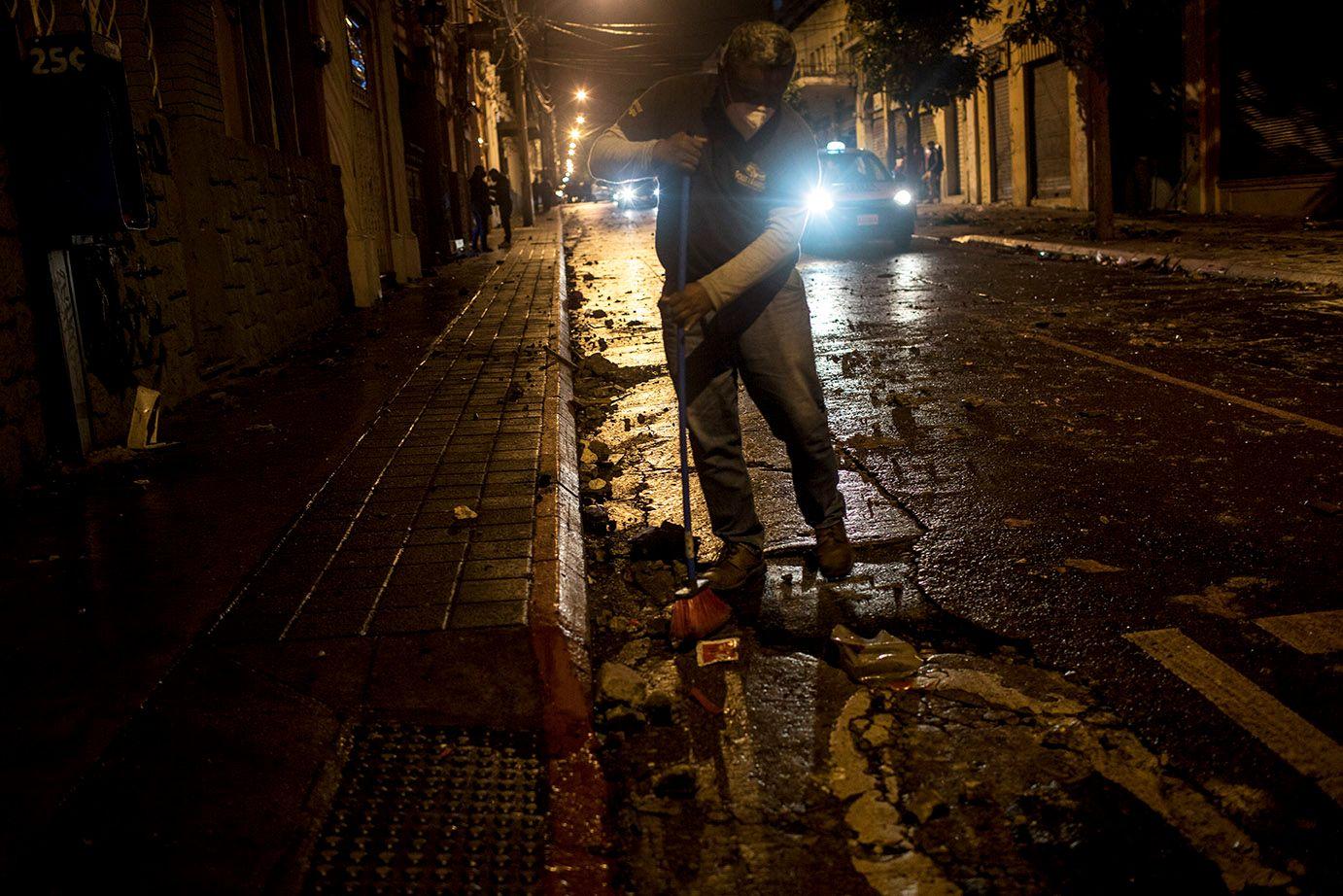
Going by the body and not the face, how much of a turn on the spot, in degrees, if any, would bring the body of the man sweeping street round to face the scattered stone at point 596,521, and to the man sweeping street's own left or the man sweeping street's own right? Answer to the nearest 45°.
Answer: approximately 135° to the man sweeping street's own right

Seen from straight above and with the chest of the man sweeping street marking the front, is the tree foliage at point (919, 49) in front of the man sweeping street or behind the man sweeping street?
behind

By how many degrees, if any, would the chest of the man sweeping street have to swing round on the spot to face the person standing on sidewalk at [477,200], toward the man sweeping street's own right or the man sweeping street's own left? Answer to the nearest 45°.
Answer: approximately 180°

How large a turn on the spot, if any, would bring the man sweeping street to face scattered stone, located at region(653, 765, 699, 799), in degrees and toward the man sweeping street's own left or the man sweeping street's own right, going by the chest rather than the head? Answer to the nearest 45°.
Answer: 0° — they already face it

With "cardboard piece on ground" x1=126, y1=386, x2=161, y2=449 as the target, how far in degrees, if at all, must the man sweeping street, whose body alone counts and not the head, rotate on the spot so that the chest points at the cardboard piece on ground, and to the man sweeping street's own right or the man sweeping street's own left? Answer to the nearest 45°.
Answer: approximately 135° to the man sweeping street's own right

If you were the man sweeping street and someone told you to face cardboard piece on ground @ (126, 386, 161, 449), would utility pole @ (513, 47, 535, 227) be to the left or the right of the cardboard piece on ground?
right

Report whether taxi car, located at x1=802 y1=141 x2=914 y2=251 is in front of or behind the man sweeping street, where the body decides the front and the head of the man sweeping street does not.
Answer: behind

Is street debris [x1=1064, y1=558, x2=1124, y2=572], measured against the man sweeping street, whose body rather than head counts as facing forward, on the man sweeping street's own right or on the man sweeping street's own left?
on the man sweeping street's own left

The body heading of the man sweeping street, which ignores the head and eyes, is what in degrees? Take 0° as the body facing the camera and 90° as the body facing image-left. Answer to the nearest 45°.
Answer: approximately 0°
